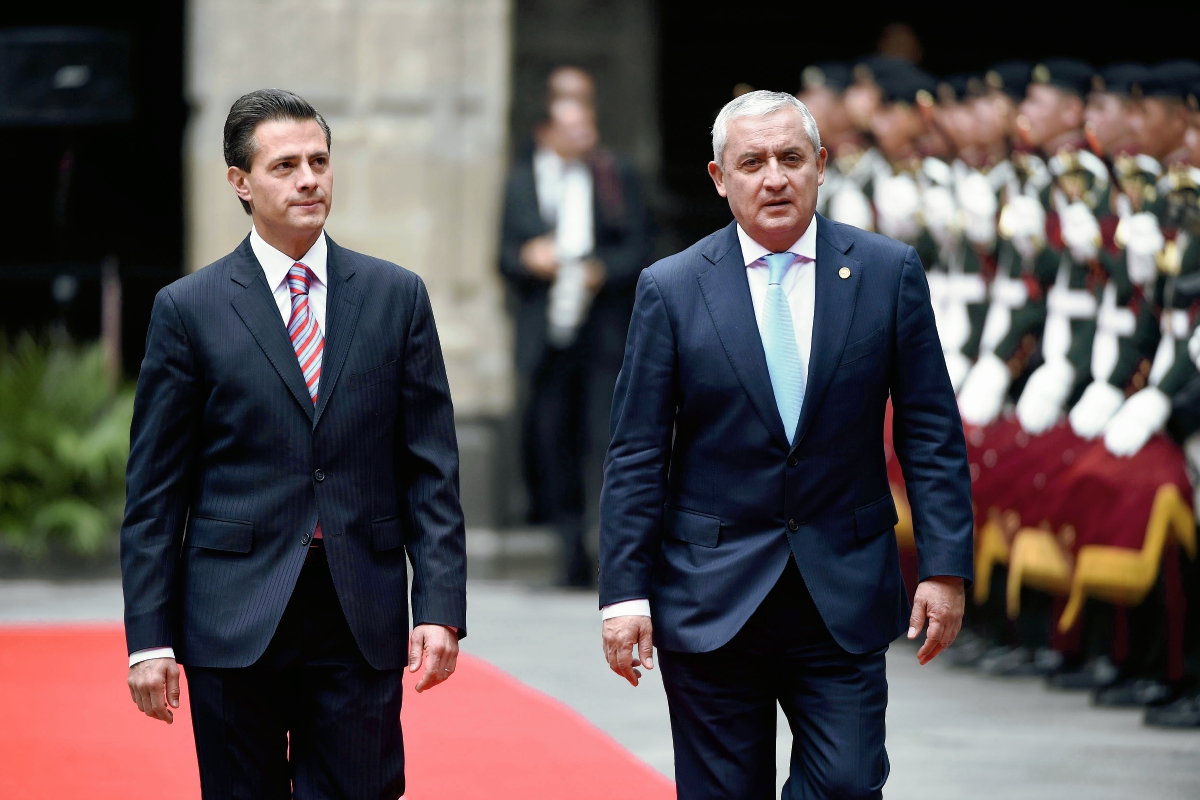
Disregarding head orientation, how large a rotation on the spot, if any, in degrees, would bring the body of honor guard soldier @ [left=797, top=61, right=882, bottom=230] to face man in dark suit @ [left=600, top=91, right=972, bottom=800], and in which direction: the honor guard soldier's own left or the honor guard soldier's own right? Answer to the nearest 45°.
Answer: approximately 45° to the honor guard soldier's own left

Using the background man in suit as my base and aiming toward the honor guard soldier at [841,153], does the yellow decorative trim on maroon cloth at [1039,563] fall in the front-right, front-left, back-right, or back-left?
front-right

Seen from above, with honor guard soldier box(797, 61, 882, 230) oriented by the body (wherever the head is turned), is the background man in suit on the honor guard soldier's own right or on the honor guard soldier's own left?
on the honor guard soldier's own right

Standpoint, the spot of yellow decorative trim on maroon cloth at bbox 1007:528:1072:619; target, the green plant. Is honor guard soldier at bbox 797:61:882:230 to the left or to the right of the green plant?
right

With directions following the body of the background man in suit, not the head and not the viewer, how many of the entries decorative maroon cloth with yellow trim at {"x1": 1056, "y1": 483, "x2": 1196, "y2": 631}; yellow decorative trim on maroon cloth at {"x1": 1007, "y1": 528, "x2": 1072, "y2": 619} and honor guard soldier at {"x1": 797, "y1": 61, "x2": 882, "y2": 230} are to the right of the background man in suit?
0

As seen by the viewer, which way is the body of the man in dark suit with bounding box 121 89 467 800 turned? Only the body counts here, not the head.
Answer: toward the camera

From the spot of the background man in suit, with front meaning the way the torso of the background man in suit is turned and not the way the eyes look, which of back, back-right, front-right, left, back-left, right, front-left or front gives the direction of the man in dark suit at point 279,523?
front

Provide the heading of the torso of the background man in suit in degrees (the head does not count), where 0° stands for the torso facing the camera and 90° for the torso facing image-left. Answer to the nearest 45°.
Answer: approximately 0°

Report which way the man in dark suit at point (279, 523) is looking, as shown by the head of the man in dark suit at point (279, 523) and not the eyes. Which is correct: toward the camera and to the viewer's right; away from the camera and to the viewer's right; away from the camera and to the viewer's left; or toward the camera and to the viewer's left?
toward the camera and to the viewer's right

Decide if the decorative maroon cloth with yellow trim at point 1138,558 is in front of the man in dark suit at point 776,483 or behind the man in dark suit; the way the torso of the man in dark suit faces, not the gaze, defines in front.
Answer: behind

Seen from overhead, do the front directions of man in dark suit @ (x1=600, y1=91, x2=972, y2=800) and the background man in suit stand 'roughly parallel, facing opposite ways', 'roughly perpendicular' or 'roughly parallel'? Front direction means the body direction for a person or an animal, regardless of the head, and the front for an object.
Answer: roughly parallel

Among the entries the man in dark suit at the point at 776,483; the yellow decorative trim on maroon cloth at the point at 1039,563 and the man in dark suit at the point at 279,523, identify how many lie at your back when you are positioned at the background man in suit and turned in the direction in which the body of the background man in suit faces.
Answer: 0

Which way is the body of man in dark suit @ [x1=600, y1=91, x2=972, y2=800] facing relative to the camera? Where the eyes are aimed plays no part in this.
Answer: toward the camera

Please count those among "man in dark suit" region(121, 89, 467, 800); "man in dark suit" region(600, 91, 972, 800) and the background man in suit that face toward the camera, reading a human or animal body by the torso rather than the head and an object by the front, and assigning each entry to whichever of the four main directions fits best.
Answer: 3

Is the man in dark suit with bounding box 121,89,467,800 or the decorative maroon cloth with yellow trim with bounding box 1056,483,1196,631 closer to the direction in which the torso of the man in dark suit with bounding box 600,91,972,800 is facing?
the man in dark suit

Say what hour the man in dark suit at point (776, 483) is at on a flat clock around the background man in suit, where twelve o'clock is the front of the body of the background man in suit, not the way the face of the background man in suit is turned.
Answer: The man in dark suit is roughly at 12 o'clock from the background man in suit.

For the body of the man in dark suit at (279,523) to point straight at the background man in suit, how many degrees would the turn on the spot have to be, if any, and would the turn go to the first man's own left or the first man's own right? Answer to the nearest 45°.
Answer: approximately 180°

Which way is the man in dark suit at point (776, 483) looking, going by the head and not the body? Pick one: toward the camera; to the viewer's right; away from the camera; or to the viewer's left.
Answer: toward the camera

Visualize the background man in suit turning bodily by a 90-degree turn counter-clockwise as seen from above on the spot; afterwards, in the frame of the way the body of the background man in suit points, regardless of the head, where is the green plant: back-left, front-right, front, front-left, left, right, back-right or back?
back
